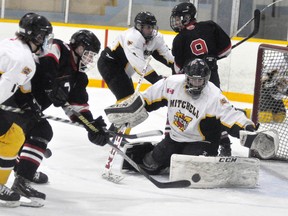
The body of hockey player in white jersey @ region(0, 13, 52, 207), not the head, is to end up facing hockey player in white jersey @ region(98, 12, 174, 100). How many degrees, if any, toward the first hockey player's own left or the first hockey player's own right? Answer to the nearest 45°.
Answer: approximately 45° to the first hockey player's own left

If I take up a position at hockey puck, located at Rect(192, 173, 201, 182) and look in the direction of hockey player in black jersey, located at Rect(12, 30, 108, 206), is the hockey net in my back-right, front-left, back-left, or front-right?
back-right

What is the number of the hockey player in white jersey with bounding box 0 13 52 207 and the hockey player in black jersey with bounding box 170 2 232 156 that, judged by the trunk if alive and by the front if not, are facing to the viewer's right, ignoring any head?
1

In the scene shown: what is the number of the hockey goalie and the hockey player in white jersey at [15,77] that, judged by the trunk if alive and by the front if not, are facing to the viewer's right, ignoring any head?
1

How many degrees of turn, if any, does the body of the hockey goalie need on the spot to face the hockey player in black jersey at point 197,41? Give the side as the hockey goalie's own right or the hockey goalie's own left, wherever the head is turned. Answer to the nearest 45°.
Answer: approximately 135° to the hockey goalie's own right

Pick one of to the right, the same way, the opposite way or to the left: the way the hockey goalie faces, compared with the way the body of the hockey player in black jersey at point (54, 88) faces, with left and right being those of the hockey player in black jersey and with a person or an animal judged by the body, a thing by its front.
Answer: to the right

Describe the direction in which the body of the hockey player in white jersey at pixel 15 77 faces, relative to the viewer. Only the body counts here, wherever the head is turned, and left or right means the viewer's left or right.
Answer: facing to the right of the viewer
